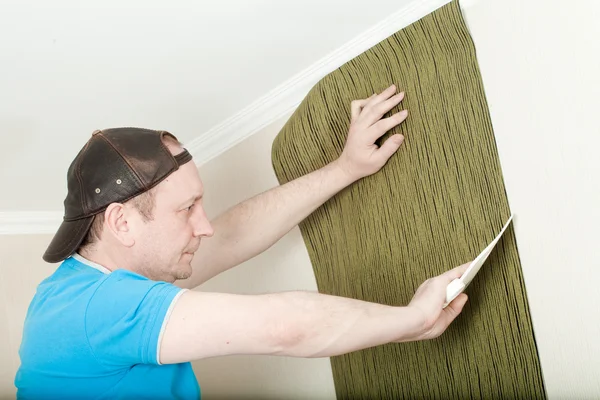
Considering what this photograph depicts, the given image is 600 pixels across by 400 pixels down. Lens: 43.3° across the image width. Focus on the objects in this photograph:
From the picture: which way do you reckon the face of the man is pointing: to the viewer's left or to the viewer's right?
to the viewer's right

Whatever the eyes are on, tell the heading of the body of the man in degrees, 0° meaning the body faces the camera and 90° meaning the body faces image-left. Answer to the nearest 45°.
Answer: approximately 270°
